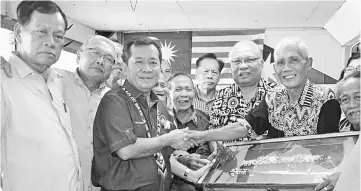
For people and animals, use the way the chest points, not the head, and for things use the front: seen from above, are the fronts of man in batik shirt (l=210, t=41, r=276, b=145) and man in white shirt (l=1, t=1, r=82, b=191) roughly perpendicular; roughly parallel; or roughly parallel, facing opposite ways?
roughly perpendicular

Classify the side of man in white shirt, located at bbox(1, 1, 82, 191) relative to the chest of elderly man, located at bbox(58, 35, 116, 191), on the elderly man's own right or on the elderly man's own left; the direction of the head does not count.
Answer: on the elderly man's own right

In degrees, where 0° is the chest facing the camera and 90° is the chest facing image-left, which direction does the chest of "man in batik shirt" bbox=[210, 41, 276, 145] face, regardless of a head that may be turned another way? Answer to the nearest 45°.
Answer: approximately 0°

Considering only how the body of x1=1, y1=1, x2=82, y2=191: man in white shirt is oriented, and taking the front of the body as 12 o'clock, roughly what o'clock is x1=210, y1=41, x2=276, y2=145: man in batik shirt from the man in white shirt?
The man in batik shirt is roughly at 10 o'clock from the man in white shirt.

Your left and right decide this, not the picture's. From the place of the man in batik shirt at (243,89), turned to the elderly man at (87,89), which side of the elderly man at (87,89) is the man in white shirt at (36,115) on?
left

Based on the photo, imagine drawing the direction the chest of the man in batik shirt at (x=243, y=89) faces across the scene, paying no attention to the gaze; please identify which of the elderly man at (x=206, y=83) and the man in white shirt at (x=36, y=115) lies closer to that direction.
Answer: the man in white shirt

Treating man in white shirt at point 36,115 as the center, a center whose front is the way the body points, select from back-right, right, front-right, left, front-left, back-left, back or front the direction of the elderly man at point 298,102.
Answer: front-left

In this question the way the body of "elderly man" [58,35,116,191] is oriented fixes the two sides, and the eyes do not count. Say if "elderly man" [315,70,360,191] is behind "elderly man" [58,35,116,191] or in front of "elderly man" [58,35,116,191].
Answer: in front

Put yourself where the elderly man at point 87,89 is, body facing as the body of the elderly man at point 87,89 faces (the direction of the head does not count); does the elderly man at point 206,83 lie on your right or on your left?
on your left

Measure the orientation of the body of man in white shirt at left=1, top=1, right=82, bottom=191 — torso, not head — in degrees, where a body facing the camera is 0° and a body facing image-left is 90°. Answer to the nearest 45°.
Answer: approximately 315°
